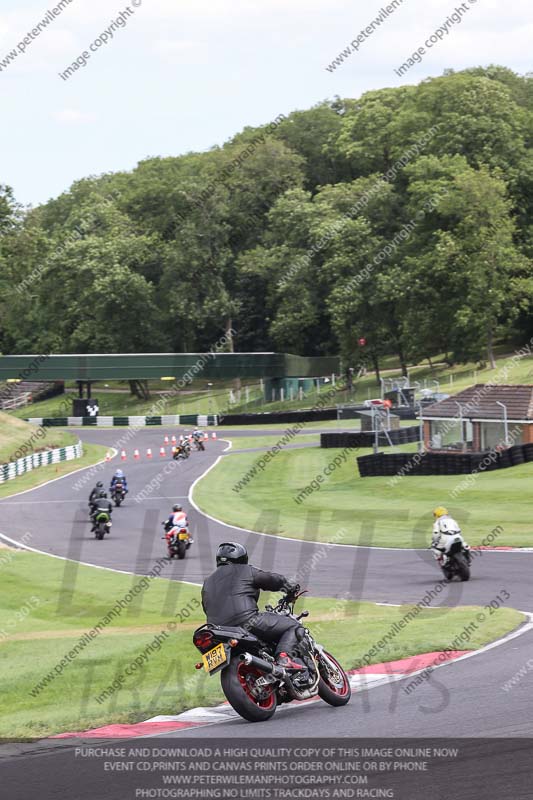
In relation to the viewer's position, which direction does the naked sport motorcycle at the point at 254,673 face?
facing away from the viewer and to the right of the viewer

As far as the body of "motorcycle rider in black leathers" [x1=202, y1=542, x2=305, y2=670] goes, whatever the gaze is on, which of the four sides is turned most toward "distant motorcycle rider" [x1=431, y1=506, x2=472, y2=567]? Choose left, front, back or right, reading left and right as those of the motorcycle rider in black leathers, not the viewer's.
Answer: front

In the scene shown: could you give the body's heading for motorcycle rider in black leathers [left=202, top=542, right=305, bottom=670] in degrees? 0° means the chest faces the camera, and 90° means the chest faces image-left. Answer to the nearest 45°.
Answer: approximately 225°

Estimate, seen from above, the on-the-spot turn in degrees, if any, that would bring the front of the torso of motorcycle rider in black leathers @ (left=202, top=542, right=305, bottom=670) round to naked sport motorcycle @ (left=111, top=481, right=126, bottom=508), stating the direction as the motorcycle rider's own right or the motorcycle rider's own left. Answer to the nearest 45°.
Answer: approximately 45° to the motorcycle rider's own left
